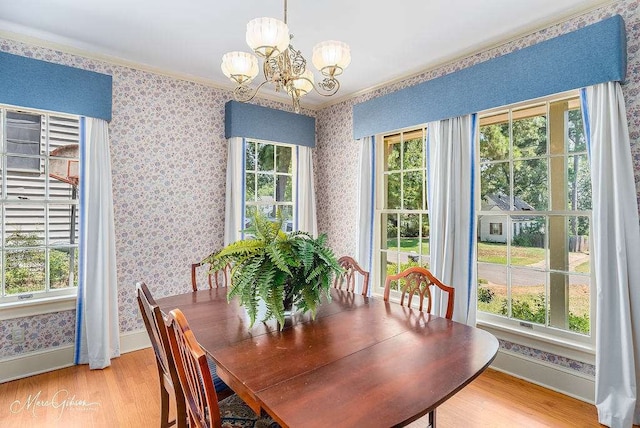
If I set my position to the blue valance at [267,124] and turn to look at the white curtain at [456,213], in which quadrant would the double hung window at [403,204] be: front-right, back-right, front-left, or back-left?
front-left

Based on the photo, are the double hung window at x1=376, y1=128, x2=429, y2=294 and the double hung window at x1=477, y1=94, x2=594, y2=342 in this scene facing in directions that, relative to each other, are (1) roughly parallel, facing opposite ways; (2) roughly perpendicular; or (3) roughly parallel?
roughly parallel

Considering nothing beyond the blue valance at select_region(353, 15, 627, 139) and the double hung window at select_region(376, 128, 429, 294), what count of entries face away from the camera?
0

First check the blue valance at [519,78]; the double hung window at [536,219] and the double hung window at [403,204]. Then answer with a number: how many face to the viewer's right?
0

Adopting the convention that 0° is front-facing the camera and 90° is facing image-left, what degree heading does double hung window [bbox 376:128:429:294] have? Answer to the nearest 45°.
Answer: approximately 45°

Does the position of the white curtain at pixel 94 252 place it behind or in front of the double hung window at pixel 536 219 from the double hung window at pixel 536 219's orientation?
in front

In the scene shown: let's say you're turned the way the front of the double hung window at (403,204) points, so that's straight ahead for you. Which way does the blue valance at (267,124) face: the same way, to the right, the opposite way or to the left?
to the left

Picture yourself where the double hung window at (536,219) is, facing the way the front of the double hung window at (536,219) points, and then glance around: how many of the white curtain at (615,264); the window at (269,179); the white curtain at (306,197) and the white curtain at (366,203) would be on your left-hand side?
1

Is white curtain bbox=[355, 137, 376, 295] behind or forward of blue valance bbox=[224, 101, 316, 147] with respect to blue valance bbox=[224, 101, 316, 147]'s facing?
forward

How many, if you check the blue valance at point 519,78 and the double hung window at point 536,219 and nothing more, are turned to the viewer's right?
0

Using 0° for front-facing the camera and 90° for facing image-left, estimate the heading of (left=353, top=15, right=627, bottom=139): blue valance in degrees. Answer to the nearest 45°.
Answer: approximately 45°
